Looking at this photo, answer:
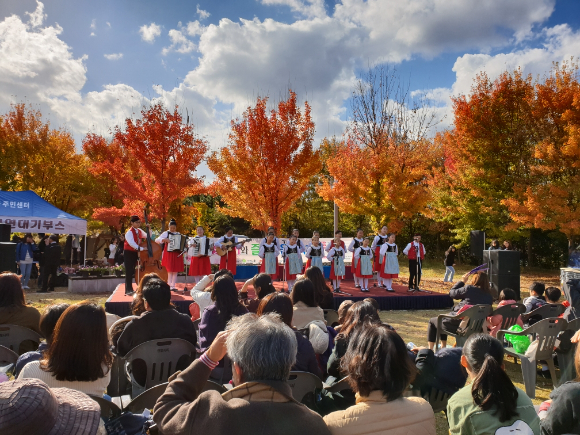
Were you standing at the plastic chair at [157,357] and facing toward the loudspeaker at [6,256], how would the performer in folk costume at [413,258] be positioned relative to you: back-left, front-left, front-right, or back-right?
front-right

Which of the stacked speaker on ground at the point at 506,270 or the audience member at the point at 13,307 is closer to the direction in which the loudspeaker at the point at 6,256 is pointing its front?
the audience member

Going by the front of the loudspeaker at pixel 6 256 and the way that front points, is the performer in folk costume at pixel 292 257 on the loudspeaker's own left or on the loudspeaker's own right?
on the loudspeaker's own left

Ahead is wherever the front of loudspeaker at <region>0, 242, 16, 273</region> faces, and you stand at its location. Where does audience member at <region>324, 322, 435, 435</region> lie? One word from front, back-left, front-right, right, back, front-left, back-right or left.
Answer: front

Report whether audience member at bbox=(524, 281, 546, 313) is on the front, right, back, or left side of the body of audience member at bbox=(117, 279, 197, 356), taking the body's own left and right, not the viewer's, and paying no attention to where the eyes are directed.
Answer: right

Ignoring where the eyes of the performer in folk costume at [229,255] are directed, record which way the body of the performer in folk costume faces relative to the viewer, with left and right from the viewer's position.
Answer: facing the viewer

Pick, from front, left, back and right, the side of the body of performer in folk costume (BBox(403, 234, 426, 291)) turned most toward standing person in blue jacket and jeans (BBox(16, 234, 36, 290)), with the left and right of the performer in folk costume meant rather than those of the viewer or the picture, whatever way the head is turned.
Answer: right

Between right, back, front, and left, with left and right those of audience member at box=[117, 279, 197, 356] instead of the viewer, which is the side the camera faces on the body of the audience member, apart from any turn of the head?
back

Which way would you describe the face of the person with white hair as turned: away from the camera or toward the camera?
away from the camera

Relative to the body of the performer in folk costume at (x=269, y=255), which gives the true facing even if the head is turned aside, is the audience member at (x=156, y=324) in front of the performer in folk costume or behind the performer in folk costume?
in front

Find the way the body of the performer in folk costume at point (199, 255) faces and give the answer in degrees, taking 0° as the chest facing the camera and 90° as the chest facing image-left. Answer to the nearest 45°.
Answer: approximately 0°

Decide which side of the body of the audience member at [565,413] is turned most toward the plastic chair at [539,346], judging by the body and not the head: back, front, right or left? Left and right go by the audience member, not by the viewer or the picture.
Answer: front

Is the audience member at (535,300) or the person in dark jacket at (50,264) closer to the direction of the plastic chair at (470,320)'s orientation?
the person in dark jacket

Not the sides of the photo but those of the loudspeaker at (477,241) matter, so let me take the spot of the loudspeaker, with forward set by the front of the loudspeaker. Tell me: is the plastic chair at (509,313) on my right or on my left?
on my left

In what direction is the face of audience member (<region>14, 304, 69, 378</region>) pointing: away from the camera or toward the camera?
away from the camera

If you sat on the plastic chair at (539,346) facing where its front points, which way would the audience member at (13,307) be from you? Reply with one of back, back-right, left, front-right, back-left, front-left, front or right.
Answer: left

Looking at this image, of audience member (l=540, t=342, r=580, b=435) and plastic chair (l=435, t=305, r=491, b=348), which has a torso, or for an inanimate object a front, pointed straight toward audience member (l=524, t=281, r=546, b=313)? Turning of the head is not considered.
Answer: audience member (l=540, t=342, r=580, b=435)
